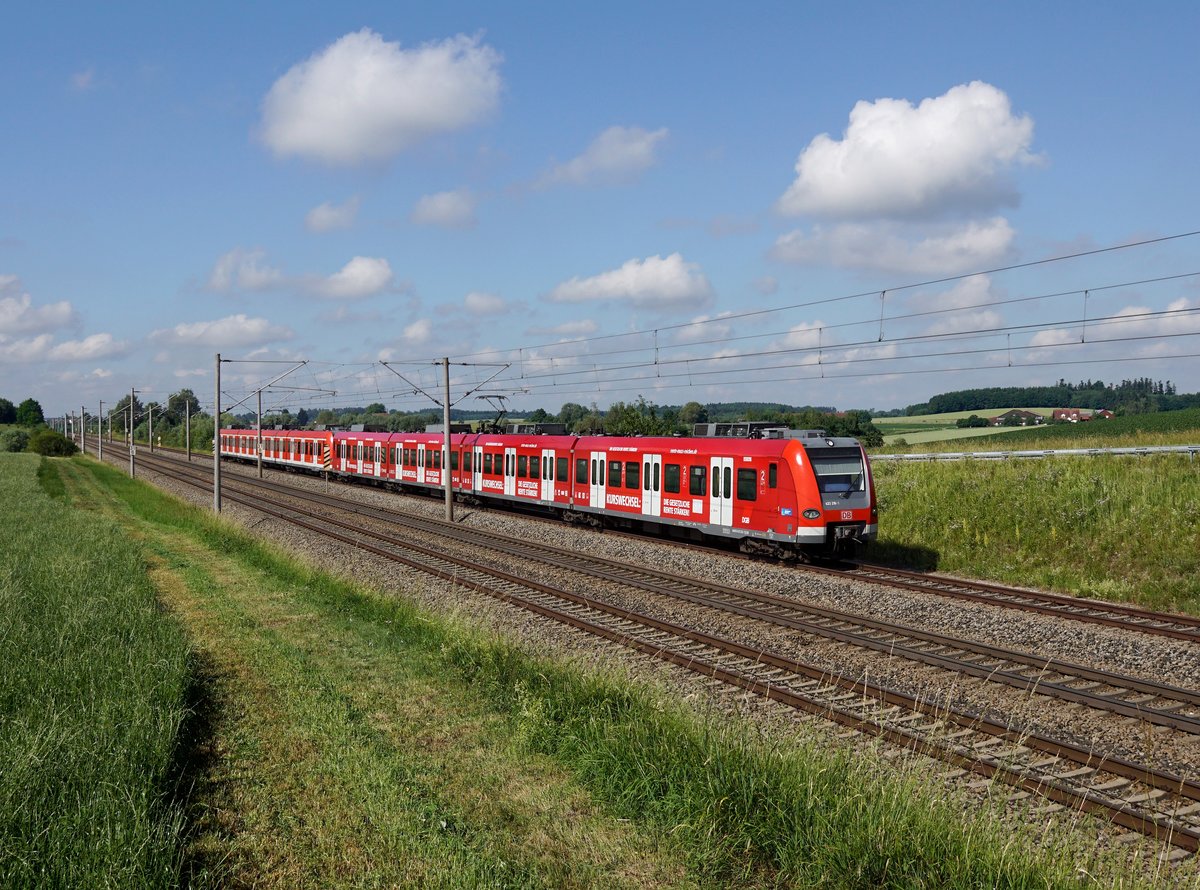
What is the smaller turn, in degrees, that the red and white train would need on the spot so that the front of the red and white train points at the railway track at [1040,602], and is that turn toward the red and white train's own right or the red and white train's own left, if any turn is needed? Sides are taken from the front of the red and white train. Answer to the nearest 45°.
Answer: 0° — it already faces it

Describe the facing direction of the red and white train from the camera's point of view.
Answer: facing the viewer and to the right of the viewer

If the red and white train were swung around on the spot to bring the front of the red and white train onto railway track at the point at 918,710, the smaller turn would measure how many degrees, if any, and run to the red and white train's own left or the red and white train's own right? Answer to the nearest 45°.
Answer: approximately 45° to the red and white train's own right
